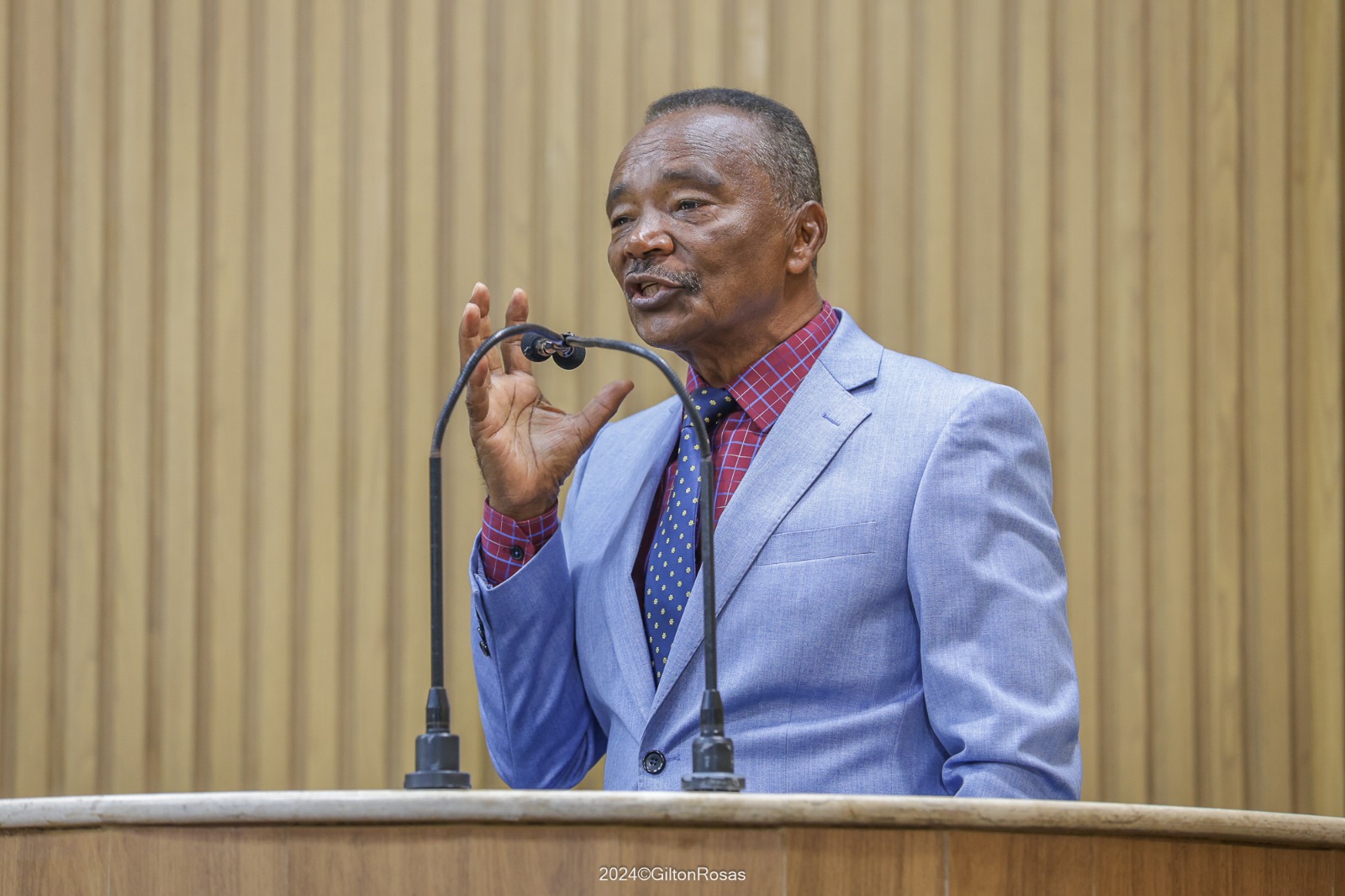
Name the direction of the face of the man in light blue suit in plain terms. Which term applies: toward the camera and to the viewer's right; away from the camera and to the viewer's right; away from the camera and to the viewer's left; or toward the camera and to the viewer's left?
toward the camera and to the viewer's left

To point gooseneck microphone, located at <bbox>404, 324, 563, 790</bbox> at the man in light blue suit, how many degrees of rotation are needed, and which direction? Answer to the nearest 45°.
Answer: approximately 45° to its left

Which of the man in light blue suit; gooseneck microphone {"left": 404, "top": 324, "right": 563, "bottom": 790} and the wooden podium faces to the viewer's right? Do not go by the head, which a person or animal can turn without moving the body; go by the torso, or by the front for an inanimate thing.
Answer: the gooseneck microphone

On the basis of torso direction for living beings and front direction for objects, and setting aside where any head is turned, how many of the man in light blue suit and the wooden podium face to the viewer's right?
0

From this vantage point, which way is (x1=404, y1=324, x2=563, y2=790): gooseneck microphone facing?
to the viewer's right
